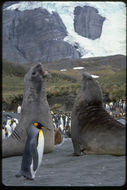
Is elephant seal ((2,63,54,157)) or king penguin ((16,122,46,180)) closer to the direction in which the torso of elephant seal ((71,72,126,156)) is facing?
the elephant seal

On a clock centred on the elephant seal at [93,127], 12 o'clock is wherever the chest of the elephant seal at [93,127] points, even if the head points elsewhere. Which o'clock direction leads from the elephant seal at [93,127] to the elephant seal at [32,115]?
the elephant seal at [32,115] is roughly at 1 o'clock from the elephant seal at [93,127].

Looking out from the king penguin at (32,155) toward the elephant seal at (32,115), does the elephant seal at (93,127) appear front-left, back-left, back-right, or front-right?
front-right

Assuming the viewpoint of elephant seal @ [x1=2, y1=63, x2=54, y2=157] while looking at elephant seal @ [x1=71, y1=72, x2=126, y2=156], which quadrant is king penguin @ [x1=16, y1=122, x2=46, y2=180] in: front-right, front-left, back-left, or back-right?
front-right

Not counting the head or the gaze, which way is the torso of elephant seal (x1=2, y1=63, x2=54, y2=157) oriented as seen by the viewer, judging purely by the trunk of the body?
to the viewer's right

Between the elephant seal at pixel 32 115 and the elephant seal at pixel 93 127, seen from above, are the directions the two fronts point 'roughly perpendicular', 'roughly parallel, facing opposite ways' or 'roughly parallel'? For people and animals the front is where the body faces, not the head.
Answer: roughly parallel, facing opposite ways

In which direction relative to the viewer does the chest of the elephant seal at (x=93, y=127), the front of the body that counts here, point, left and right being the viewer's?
facing to the left of the viewer

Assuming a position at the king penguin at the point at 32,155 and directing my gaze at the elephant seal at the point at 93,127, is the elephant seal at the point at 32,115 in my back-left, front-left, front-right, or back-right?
front-left

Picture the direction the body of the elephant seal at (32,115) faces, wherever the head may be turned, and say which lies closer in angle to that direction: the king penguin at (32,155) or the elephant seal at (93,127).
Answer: the elephant seal

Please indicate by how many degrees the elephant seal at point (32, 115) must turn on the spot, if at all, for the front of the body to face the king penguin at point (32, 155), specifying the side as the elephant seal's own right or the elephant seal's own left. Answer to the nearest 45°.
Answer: approximately 90° to the elephant seal's own right
